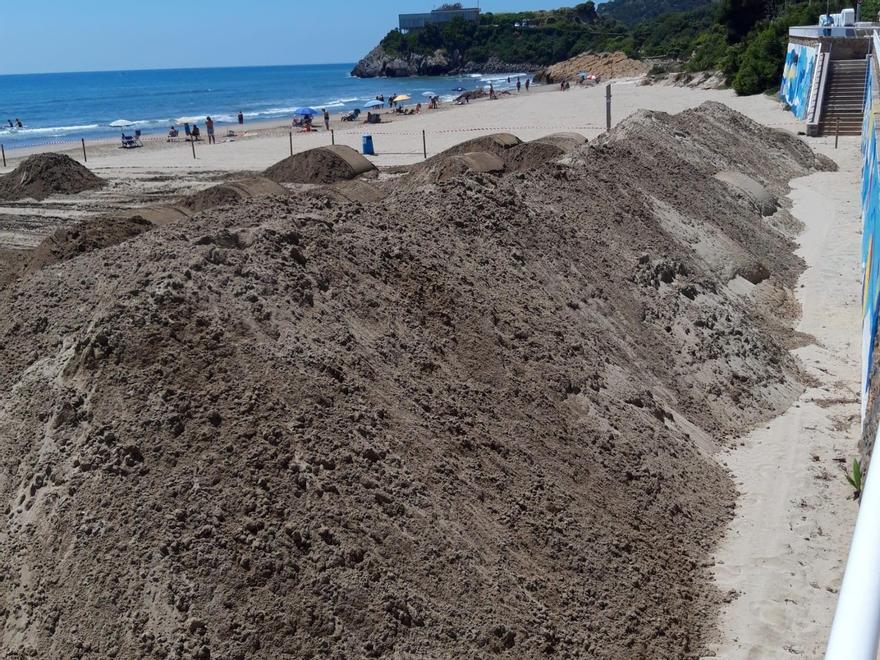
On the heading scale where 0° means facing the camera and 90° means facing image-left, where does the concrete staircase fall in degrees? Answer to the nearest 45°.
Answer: approximately 0°

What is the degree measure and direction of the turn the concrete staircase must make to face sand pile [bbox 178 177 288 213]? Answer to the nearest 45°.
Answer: approximately 45° to its right

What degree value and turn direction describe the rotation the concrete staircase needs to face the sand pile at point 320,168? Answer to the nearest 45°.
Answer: approximately 45° to its right

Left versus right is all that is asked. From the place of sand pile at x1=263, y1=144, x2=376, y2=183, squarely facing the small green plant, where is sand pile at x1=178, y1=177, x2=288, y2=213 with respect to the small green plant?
right

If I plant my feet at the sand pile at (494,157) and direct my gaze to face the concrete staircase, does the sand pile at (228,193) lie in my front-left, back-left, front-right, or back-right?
back-left

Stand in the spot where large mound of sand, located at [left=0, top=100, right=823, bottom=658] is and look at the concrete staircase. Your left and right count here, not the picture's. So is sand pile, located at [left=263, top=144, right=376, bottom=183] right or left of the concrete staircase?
left

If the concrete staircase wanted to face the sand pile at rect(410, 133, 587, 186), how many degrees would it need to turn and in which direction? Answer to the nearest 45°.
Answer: approximately 45° to its right

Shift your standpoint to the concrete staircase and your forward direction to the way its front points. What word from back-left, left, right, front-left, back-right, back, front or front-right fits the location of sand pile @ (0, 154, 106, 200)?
front-right

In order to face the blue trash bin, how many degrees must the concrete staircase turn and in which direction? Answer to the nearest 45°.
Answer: approximately 45° to its right
